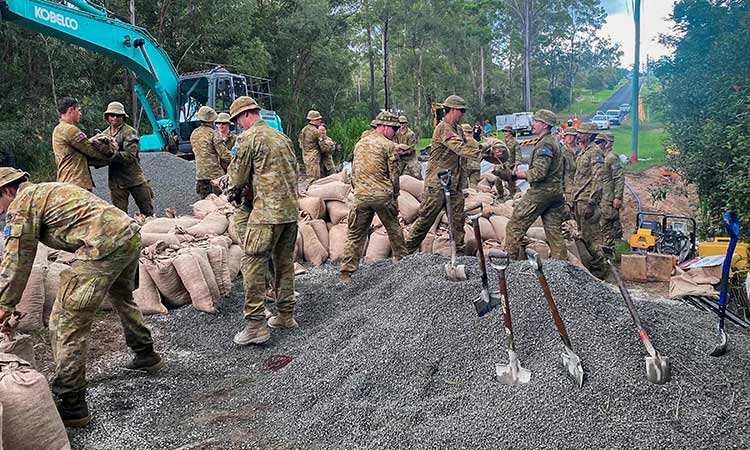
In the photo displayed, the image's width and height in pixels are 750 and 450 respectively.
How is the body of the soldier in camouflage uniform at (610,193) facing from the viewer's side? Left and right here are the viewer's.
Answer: facing to the left of the viewer

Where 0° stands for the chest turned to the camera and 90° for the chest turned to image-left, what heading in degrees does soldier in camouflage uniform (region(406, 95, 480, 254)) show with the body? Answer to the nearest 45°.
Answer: approximately 270°

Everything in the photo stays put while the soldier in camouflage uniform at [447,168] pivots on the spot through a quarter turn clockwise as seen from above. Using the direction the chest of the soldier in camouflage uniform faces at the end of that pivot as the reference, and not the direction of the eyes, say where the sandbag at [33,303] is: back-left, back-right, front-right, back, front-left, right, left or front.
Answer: front-right

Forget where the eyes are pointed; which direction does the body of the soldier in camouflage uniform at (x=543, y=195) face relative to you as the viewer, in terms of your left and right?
facing to the left of the viewer

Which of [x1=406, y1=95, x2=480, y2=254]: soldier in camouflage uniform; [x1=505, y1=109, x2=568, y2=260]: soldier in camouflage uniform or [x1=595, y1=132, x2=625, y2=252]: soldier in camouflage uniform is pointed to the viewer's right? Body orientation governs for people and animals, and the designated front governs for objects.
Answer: [x1=406, y1=95, x2=480, y2=254]: soldier in camouflage uniform

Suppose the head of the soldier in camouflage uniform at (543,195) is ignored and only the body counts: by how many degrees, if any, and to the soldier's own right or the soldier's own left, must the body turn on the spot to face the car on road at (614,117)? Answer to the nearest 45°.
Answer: approximately 90° to the soldier's own right

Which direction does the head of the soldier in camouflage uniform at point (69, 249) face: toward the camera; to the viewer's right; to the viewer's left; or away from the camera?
to the viewer's left

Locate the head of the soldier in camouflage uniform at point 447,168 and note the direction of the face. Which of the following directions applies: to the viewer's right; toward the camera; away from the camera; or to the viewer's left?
to the viewer's right
